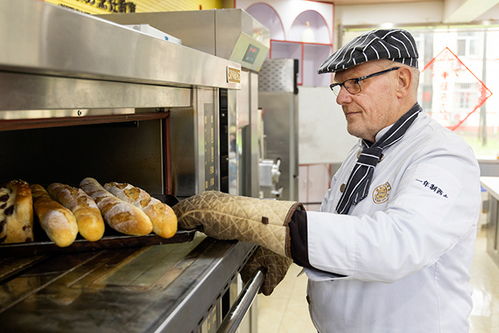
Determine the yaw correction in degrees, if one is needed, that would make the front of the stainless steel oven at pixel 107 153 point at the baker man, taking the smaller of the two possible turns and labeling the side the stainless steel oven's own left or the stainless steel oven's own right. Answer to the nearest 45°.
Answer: approximately 45° to the stainless steel oven's own left

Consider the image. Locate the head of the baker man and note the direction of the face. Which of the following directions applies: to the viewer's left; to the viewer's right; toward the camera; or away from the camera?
to the viewer's left

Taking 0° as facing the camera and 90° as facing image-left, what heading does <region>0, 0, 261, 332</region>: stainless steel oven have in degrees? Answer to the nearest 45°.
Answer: approximately 315°
